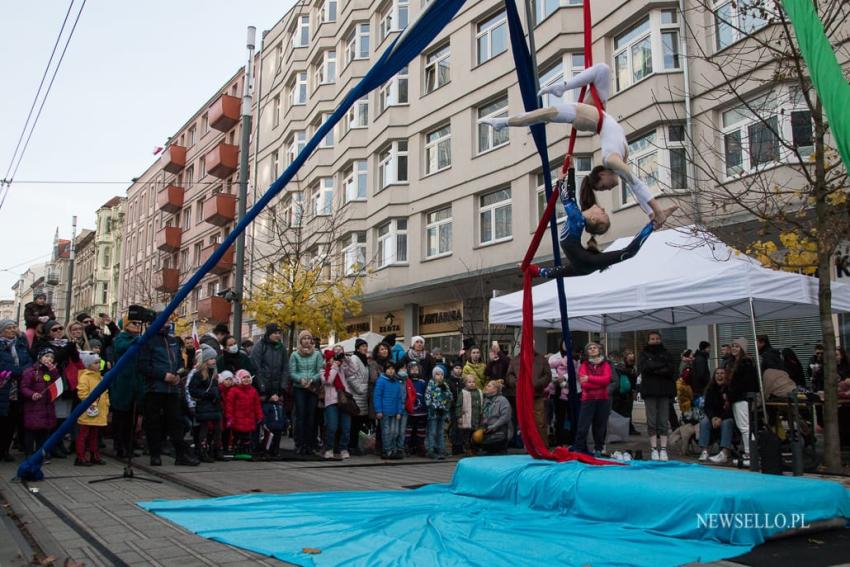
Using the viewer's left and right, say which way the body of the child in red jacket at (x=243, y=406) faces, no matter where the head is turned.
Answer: facing the viewer and to the right of the viewer

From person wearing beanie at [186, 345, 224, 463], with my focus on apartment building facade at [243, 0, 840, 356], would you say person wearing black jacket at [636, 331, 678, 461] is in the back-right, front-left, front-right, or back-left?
front-right

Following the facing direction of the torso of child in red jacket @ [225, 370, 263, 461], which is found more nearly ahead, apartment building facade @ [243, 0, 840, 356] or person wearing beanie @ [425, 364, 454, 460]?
the person wearing beanie

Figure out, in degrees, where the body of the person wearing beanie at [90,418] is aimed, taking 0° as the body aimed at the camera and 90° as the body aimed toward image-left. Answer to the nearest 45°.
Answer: approximately 315°

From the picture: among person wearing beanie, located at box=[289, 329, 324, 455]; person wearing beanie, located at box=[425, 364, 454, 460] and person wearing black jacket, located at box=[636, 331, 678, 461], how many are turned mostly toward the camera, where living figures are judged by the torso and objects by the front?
3

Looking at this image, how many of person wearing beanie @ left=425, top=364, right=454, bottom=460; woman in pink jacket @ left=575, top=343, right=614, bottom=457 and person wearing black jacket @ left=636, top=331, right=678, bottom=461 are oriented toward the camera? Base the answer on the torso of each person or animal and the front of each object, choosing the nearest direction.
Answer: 3

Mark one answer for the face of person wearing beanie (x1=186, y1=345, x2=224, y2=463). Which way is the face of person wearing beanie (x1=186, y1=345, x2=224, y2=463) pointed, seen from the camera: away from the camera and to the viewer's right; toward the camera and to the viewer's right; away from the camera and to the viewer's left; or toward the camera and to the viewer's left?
toward the camera and to the viewer's right

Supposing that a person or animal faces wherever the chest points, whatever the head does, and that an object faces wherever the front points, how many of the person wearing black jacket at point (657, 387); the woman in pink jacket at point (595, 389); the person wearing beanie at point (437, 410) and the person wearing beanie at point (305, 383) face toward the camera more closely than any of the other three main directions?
4

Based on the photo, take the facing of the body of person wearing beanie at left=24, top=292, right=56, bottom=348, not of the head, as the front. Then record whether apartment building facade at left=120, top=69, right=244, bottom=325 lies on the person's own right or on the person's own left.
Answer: on the person's own left

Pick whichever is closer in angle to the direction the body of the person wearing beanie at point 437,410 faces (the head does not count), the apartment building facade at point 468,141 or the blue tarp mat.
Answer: the blue tarp mat

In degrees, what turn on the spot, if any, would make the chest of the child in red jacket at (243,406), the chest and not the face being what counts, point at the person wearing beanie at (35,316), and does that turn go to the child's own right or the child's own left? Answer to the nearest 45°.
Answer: approximately 135° to the child's own right

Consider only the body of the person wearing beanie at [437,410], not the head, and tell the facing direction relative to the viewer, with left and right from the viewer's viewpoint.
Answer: facing the viewer

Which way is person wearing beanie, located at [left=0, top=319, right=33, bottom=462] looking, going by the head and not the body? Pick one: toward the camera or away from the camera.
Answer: toward the camera

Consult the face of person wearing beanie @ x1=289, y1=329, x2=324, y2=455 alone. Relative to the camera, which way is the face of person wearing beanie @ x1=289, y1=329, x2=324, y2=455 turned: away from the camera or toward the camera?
toward the camera

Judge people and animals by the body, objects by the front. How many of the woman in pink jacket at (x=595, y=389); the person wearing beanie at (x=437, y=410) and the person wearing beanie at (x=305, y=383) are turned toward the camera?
3
